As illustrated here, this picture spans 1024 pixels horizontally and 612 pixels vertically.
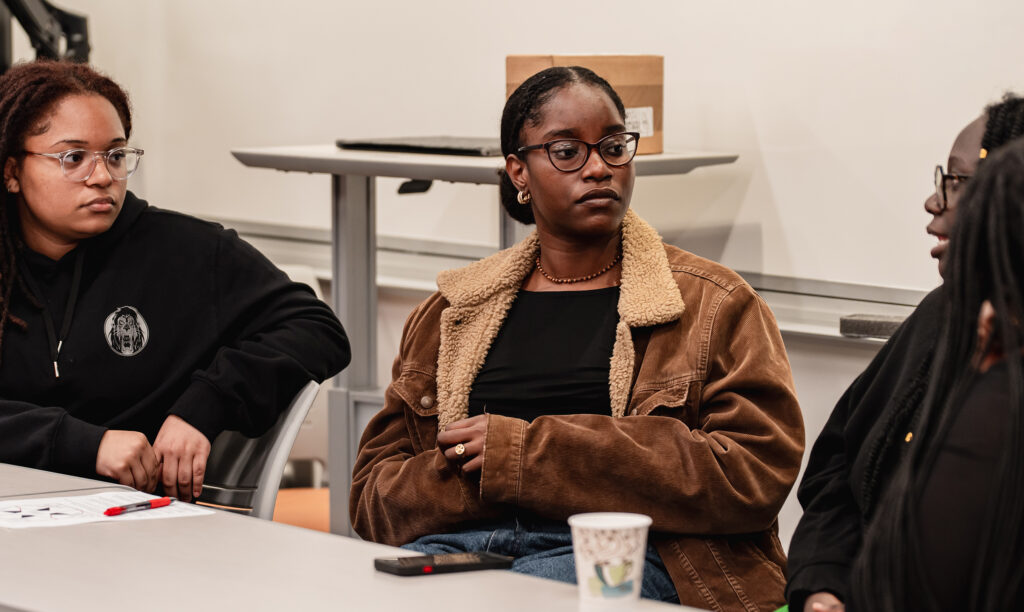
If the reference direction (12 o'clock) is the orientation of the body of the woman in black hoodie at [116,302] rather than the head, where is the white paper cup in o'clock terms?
The white paper cup is roughly at 11 o'clock from the woman in black hoodie.

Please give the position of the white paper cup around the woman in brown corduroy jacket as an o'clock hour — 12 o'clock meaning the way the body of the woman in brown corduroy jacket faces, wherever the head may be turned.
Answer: The white paper cup is roughly at 12 o'clock from the woman in brown corduroy jacket.

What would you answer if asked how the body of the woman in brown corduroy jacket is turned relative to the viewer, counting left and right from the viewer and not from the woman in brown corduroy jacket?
facing the viewer

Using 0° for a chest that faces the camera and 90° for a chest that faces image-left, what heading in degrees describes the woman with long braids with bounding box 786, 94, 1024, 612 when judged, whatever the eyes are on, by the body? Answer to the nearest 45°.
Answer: approximately 90°

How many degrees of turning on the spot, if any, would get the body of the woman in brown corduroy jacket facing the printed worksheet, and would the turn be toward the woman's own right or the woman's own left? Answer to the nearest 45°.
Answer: approximately 45° to the woman's own right

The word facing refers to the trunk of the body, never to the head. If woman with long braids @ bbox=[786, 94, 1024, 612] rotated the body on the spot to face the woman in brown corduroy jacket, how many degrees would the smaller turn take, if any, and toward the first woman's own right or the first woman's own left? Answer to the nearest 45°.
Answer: approximately 45° to the first woman's own right

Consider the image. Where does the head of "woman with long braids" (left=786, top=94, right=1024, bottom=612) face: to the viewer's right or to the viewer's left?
to the viewer's left

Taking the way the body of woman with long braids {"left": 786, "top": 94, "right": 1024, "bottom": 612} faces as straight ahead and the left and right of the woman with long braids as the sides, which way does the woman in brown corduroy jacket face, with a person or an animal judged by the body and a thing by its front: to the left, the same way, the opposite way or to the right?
to the left

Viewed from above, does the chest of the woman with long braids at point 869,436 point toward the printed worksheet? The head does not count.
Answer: yes

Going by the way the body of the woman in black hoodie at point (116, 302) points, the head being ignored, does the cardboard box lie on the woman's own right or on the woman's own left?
on the woman's own left

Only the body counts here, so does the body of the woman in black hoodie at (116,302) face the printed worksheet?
yes

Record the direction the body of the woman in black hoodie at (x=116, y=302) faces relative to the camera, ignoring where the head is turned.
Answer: toward the camera

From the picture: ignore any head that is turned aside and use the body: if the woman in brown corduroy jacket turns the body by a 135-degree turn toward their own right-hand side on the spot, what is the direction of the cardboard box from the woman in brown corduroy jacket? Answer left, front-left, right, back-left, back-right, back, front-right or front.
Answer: front-right

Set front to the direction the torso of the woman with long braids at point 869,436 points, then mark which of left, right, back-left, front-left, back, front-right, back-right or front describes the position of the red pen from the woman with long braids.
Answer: front

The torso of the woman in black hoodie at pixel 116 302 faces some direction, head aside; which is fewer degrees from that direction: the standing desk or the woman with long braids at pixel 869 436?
the woman with long braids
